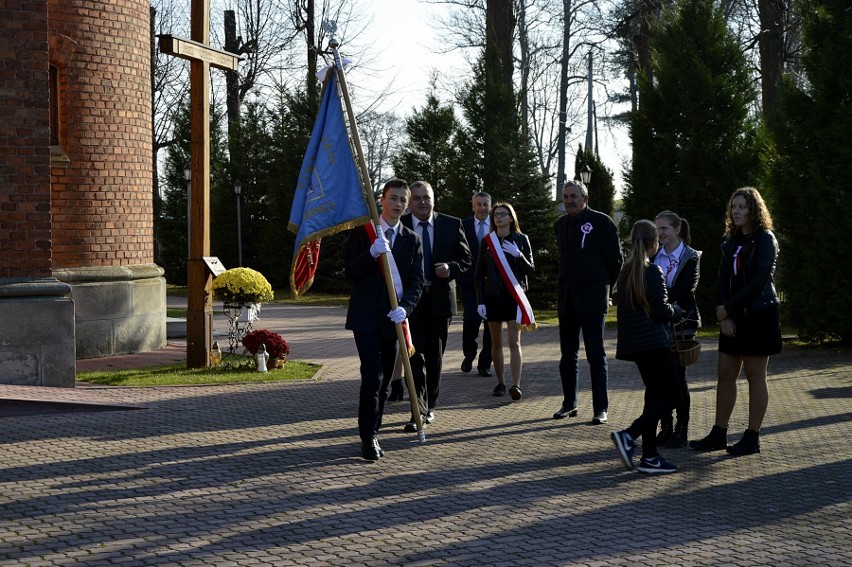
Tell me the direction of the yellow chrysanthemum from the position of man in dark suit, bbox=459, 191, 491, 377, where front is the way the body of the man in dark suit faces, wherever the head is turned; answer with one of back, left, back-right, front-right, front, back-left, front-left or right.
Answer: right

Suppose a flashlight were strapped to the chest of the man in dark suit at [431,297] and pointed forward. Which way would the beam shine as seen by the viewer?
toward the camera

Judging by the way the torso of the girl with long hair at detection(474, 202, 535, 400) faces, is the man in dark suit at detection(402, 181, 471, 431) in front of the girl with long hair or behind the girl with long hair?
in front

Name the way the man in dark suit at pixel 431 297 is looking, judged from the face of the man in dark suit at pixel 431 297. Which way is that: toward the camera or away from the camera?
toward the camera

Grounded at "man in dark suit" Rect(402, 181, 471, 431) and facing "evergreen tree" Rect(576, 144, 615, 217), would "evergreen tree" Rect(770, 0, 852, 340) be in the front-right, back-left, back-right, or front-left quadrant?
front-right

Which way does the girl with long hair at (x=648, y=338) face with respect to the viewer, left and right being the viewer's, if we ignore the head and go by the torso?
facing away from the viewer and to the right of the viewer

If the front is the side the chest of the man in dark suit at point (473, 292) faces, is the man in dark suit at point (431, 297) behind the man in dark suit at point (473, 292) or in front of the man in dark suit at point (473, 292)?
in front

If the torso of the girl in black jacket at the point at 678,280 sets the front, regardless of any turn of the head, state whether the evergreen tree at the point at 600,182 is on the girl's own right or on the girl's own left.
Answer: on the girl's own right

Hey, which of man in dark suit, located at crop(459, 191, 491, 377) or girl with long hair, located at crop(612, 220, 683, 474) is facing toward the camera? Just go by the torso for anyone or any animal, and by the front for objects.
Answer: the man in dark suit

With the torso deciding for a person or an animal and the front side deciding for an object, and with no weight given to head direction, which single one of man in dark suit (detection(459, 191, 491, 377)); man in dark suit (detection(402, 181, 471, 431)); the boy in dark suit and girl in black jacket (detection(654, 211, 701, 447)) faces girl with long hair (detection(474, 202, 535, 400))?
man in dark suit (detection(459, 191, 491, 377))

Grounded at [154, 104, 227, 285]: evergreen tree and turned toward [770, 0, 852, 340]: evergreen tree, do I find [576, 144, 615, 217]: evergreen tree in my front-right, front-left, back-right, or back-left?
front-left

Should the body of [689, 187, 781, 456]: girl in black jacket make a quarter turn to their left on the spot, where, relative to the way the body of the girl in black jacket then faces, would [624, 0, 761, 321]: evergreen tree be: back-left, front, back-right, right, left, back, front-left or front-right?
back-left

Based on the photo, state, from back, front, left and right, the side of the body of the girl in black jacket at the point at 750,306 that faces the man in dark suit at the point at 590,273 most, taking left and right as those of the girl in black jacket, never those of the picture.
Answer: right

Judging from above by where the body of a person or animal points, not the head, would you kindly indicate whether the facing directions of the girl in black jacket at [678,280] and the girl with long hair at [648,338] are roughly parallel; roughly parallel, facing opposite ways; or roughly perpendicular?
roughly parallel, facing opposite ways
